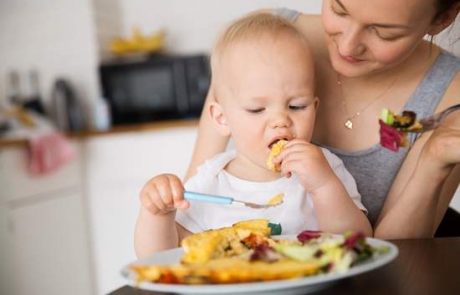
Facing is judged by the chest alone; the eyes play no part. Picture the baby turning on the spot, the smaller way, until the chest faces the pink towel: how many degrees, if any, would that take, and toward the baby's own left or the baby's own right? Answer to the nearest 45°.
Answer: approximately 135° to the baby's own right

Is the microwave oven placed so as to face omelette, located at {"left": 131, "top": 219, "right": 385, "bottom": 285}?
yes

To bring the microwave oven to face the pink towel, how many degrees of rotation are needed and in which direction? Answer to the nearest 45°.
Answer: approximately 45° to its right

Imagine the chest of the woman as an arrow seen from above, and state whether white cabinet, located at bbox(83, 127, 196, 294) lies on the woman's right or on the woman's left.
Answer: on the woman's right

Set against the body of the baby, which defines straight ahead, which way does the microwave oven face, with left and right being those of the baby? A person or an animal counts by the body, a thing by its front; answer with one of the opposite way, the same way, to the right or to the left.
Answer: the same way

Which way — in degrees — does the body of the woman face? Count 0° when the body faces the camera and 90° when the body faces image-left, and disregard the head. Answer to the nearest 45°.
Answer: approximately 45°

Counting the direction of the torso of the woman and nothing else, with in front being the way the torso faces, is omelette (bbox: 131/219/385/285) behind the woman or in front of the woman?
in front

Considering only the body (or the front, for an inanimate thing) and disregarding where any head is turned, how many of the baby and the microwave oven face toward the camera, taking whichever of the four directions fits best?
2

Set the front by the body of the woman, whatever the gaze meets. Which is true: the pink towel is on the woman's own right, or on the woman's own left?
on the woman's own right

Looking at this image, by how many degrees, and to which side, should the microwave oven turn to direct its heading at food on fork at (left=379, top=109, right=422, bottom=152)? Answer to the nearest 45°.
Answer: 0° — it already faces it

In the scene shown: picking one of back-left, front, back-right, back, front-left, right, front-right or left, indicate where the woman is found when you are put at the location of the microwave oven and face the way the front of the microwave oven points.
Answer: front

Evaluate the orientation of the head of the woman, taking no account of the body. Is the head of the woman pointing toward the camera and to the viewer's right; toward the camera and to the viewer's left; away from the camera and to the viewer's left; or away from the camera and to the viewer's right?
toward the camera and to the viewer's left

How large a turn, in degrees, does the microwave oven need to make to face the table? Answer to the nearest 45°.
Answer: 0° — it already faces it

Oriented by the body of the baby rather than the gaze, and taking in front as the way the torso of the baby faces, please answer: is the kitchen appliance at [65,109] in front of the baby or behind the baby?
behind

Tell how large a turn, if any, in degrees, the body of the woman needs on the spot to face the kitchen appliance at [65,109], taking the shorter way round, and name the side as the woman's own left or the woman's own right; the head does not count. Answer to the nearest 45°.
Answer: approximately 90° to the woman's own right

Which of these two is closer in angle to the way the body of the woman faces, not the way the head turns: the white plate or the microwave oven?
the white plate

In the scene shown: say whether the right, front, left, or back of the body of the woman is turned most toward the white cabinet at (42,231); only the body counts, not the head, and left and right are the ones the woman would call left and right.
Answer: right

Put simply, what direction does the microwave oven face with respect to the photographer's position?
facing the viewer

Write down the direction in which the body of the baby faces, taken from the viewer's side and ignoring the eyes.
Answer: toward the camera
